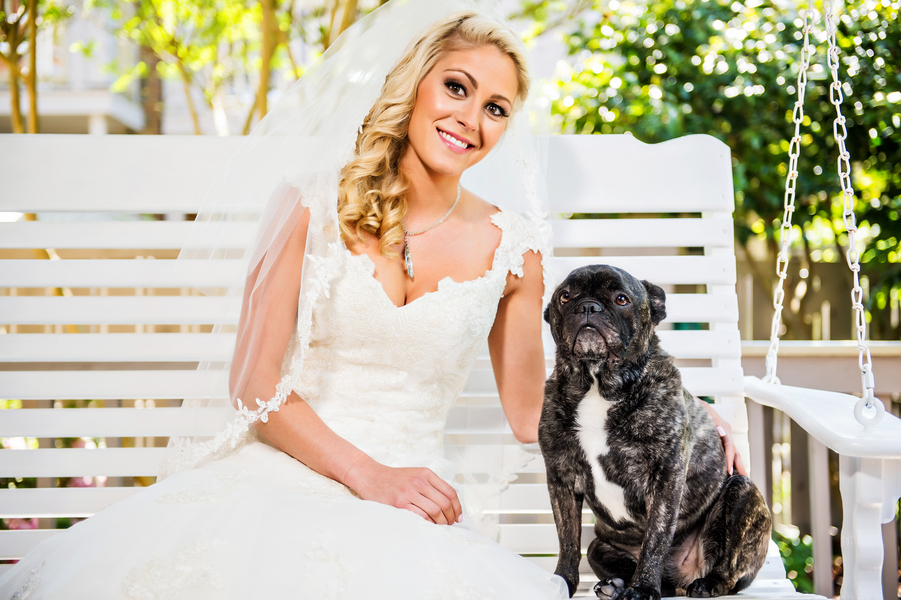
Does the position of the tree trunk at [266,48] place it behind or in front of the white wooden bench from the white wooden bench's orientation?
behind

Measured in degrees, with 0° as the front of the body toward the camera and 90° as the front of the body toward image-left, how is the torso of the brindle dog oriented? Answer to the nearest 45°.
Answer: approximately 45°

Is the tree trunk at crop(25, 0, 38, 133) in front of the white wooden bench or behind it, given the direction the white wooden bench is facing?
behind

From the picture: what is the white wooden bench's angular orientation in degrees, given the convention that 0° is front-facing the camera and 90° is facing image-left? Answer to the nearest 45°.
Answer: approximately 0°

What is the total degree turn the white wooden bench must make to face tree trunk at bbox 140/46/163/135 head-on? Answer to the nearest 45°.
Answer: approximately 180°

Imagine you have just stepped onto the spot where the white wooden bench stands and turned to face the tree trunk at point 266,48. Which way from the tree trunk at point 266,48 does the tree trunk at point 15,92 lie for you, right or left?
left

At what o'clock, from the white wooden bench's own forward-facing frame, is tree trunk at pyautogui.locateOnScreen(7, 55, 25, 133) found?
The tree trunk is roughly at 5 o'clock from the white wooden bench.

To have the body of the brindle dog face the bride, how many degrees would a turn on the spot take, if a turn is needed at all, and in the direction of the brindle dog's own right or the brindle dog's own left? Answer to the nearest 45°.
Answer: approximately 45° to the brindle dog's own right
